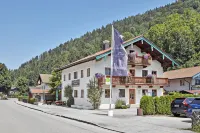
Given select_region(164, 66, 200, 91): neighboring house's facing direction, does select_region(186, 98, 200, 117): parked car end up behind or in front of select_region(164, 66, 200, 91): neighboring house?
in front

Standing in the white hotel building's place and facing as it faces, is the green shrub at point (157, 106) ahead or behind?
ahead

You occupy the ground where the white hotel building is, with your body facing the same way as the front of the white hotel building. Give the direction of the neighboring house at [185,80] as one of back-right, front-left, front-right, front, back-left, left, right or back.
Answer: left

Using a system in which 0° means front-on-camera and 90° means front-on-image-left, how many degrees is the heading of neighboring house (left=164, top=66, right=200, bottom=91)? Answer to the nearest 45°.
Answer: approximately 315°

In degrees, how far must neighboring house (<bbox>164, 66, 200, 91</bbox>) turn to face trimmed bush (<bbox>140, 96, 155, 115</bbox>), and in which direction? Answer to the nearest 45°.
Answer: approximately 45° to its right

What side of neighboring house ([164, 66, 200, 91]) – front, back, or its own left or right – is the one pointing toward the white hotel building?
right

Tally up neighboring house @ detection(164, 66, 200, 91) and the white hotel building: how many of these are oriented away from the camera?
0

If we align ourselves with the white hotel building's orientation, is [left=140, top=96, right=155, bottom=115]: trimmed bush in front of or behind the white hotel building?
in front
